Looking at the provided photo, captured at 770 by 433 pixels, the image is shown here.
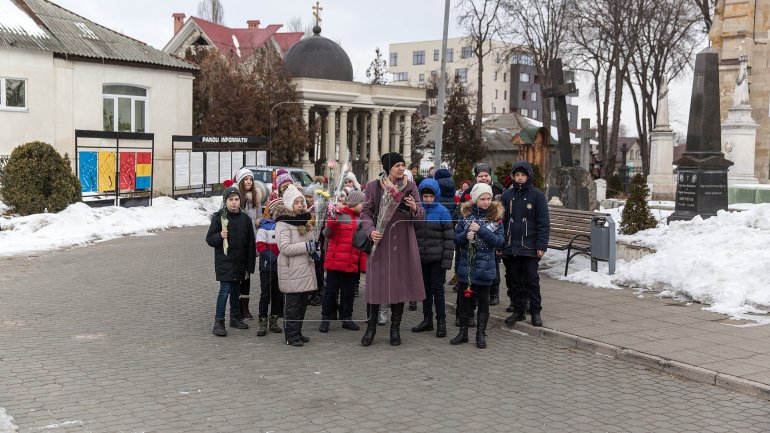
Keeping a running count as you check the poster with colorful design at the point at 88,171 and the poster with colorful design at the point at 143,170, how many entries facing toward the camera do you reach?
2

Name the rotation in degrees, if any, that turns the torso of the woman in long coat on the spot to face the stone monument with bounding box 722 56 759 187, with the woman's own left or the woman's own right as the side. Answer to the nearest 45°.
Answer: approximately 135° to the woman's own left

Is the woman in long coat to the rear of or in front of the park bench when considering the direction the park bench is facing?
in front

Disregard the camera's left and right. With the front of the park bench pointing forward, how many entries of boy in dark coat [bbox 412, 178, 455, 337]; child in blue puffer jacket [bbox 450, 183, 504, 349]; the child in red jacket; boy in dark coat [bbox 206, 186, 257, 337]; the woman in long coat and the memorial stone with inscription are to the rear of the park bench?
1

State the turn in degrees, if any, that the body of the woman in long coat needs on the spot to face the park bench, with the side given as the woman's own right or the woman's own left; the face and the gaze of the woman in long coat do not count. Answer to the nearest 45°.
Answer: approximately 135° to the woman's own left

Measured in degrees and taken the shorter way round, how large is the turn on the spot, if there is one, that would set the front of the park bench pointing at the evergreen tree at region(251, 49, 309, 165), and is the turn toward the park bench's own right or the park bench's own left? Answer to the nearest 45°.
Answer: approximately 90° to the park bench's own right

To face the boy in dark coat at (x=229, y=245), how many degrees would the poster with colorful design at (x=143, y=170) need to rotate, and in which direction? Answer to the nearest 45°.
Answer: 0° — it already faces them

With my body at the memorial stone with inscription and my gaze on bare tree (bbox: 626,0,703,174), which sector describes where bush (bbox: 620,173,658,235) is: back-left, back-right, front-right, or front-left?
back-left

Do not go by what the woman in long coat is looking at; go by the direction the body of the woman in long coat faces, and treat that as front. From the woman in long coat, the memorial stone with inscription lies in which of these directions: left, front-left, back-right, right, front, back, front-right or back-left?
back-left

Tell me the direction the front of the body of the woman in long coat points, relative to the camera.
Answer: toward the camera

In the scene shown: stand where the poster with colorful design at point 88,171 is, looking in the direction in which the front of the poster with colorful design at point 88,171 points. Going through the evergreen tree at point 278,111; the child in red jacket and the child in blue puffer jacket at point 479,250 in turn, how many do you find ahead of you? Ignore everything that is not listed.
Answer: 2

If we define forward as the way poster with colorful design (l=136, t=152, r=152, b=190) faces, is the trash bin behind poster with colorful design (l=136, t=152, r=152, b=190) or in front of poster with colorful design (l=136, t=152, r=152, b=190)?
in front

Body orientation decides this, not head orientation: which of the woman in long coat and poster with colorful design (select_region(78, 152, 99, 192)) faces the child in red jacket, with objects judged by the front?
the poster with colorful design

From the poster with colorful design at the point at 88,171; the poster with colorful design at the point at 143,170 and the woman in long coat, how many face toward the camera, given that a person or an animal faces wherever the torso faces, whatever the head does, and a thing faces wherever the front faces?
3

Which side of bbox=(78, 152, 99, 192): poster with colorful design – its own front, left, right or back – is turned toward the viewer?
front

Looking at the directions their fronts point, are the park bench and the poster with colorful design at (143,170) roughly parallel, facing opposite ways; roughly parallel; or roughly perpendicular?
roughly perpendicular

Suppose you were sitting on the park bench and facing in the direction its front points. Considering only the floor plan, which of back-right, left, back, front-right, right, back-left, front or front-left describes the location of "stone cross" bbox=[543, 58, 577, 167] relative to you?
back-right

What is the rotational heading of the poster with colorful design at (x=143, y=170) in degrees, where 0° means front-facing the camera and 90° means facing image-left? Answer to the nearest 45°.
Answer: approximately 0°
